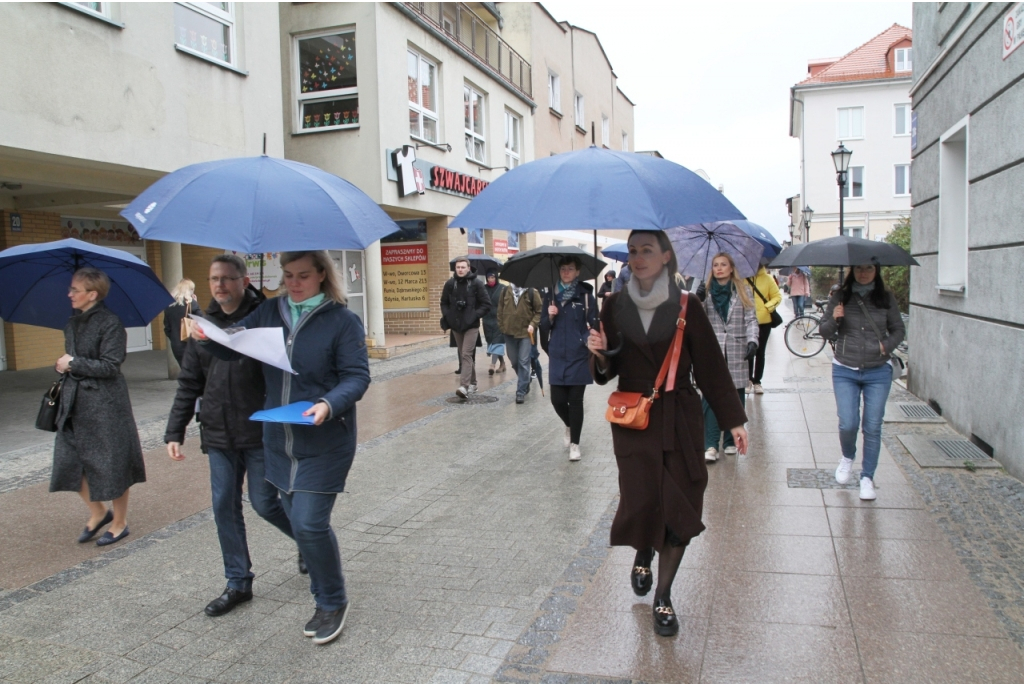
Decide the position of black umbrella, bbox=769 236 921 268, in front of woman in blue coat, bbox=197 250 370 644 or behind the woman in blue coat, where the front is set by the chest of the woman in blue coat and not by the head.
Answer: behind

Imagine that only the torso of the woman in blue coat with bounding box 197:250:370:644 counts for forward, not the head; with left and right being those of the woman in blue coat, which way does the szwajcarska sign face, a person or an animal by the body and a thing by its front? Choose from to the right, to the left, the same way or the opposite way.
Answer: to the left

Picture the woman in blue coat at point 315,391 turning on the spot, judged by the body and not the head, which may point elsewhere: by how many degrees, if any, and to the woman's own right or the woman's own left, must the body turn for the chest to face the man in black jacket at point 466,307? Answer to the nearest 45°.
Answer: approximately 135° to the woman's own right

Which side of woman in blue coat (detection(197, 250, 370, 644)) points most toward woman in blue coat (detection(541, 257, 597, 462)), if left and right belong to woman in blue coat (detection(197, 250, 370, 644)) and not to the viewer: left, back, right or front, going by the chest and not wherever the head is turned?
back

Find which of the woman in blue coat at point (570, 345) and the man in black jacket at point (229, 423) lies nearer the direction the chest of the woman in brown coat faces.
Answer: the man in black jacket

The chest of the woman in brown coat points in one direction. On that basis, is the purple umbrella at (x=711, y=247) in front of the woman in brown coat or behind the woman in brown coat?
behind

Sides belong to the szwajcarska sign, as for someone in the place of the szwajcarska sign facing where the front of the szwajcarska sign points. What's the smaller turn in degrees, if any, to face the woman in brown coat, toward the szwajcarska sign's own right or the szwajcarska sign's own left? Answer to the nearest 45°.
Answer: approximately 45° to the szwajcarska sign's own right

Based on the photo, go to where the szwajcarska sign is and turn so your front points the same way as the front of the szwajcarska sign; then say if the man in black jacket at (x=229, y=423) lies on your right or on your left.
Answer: on your right
